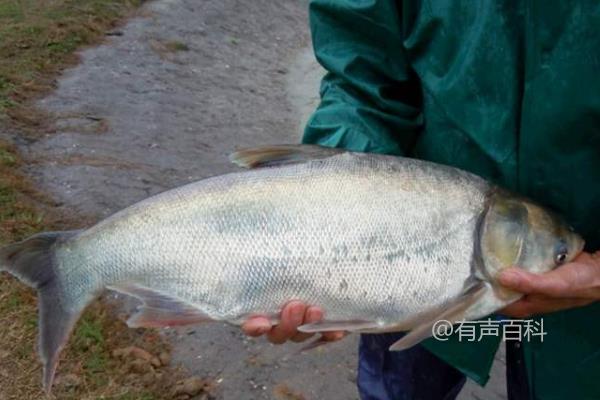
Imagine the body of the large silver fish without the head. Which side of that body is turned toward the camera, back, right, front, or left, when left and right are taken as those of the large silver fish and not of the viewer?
right

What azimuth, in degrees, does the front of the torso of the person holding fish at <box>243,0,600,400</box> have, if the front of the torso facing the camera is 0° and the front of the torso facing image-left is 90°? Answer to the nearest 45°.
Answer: approximately 0°
